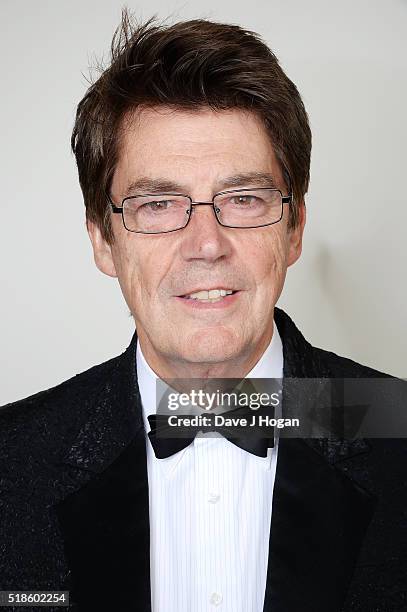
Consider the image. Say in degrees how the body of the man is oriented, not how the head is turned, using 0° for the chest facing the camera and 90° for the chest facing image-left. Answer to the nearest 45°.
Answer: approximately 0°
